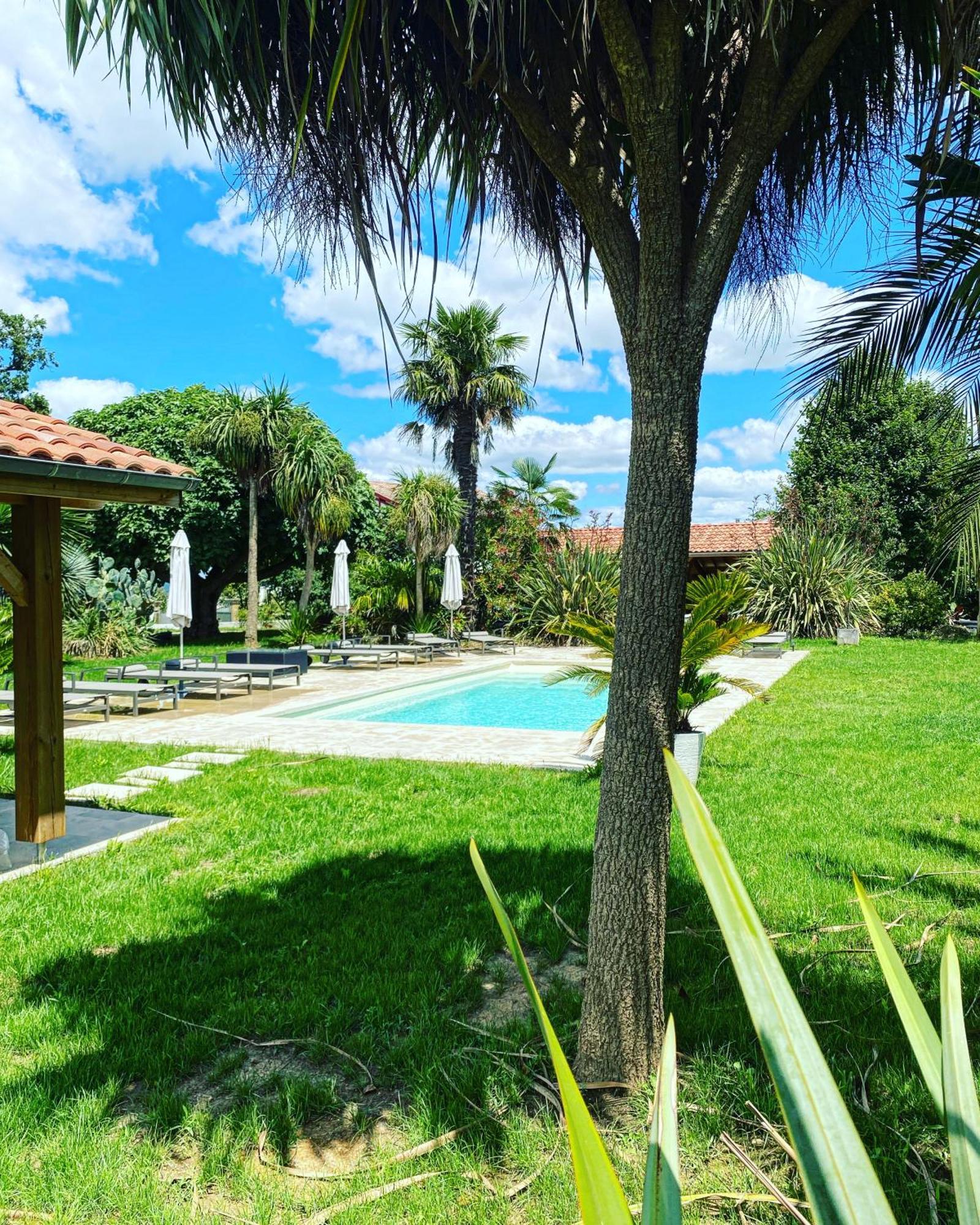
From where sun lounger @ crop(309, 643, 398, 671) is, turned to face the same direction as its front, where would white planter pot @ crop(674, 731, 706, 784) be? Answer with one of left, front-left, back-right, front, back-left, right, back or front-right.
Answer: right

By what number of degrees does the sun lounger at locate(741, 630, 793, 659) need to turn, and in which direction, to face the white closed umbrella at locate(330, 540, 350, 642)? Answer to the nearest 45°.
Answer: approximately 45° to its right

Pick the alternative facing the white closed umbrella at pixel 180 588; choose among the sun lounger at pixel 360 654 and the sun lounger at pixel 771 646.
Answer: the sun lounger at pixel 771 646

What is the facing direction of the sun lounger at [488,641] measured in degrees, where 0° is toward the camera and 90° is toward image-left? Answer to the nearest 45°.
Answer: approximately 315°

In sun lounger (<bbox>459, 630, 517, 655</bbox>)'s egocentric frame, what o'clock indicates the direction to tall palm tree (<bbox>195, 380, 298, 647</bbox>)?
The tall palm tree is roughly at 4 o'clock from the sun lounger.

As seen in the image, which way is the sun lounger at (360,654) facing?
to the viewer's right

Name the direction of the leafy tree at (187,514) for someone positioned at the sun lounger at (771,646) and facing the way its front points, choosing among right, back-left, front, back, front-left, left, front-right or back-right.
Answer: front-right

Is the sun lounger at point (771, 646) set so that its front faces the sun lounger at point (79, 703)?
yes

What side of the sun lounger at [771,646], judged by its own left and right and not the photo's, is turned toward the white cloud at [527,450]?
right

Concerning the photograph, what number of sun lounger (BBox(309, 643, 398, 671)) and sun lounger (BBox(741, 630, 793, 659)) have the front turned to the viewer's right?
1

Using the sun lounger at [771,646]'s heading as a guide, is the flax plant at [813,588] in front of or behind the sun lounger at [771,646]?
behind

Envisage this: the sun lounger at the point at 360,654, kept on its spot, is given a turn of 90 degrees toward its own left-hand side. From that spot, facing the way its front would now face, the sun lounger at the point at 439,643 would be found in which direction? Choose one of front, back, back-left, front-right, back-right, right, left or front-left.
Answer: front-right

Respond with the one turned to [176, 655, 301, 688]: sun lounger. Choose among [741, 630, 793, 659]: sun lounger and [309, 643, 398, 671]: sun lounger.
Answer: [741, 630, 793, 659]: sun lounger
